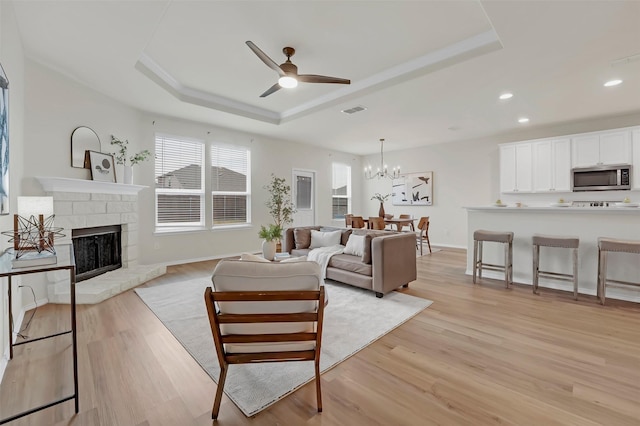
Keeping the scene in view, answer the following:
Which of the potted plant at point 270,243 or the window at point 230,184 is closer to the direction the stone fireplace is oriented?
the potted plant

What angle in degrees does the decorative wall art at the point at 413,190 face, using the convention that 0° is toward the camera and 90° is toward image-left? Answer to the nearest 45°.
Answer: approximately 45°

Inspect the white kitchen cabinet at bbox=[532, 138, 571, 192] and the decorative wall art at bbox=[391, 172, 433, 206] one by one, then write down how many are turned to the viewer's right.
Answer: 0

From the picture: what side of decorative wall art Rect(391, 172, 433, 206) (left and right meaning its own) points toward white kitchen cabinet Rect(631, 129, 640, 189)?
left

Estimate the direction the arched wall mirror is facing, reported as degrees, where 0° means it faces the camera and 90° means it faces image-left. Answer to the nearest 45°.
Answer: approximately 315°

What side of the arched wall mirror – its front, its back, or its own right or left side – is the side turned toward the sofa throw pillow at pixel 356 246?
front

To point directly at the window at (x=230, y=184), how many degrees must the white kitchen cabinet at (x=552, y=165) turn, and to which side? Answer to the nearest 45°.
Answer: approximately 45° to its right

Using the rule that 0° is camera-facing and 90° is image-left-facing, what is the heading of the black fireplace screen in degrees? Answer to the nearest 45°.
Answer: approximately 315°

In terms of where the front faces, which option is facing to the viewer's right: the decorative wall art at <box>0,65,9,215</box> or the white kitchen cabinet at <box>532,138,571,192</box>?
the decorative wall art

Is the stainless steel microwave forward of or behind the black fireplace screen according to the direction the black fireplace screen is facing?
forward

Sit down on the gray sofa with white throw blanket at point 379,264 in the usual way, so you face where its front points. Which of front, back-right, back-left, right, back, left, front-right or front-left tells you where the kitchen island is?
back-left
